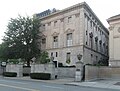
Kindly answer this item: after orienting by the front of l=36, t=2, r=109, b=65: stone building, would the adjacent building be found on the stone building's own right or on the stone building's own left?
on the stone building's own left

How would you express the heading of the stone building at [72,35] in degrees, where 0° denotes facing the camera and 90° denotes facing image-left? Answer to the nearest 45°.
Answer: approximately 45°

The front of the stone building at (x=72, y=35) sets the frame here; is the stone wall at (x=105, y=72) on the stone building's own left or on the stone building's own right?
on the stone building's own left

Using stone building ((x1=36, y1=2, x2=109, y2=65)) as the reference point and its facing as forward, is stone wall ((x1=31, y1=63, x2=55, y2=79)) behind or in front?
in front

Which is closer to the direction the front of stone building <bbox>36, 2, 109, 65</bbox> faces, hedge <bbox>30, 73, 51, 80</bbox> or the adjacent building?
the hedge

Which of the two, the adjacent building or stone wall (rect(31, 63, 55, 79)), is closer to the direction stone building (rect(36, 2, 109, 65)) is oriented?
the stone wall

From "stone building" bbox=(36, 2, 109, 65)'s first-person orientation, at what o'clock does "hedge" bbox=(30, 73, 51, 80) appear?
The hedge is roughly at 11 o'clock from the stone building.

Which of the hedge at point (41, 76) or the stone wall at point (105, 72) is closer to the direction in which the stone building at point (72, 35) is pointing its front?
the hedge

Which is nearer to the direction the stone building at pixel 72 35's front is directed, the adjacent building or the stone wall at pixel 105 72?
the stone wall
